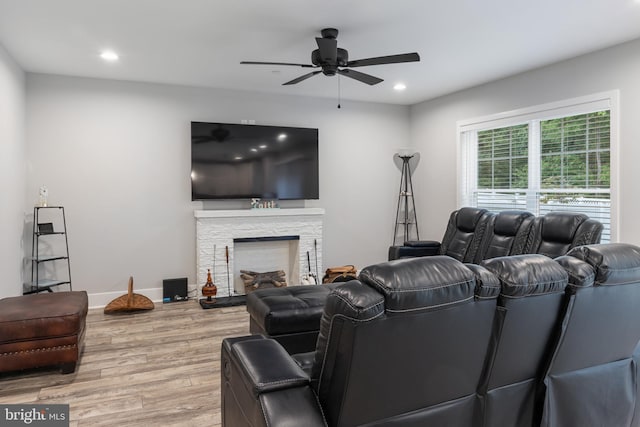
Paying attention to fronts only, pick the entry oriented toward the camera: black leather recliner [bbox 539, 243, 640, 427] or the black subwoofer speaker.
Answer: the black subwoofer speaker

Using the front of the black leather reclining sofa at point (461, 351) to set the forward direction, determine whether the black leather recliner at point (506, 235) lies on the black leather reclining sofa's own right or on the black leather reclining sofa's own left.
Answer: on the black leather reclining sofa's own right

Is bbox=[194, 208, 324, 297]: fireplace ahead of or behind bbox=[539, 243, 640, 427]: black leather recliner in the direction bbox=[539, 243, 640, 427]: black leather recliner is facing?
ahead

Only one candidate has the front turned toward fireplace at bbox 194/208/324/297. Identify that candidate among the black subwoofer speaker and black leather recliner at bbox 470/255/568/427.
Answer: the black leather recliner

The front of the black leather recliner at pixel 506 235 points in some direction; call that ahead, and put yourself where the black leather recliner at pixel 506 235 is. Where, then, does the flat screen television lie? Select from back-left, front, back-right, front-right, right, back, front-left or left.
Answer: front-right

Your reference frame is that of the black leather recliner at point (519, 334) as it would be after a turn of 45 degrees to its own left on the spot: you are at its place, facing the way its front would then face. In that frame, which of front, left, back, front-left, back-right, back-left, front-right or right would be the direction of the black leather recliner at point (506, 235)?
right

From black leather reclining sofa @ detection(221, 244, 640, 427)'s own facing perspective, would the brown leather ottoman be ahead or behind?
ahead

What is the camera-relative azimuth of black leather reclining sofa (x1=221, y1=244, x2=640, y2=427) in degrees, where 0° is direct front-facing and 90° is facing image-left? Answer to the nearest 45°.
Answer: approximately 135°

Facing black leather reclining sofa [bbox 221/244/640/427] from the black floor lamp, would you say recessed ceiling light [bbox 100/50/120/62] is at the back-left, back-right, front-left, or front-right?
front-right

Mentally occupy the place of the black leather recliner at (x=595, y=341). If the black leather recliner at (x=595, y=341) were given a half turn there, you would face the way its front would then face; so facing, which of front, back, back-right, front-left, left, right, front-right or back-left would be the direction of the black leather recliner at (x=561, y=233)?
back-left

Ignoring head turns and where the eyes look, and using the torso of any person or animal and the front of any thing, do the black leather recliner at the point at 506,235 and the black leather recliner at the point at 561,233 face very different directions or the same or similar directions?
same or similar directions

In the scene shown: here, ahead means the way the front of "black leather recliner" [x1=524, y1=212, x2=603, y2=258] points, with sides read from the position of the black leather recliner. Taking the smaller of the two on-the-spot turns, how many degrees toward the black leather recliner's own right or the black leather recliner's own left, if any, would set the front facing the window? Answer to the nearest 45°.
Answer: approximately 135° to the black leather recliner's own right
